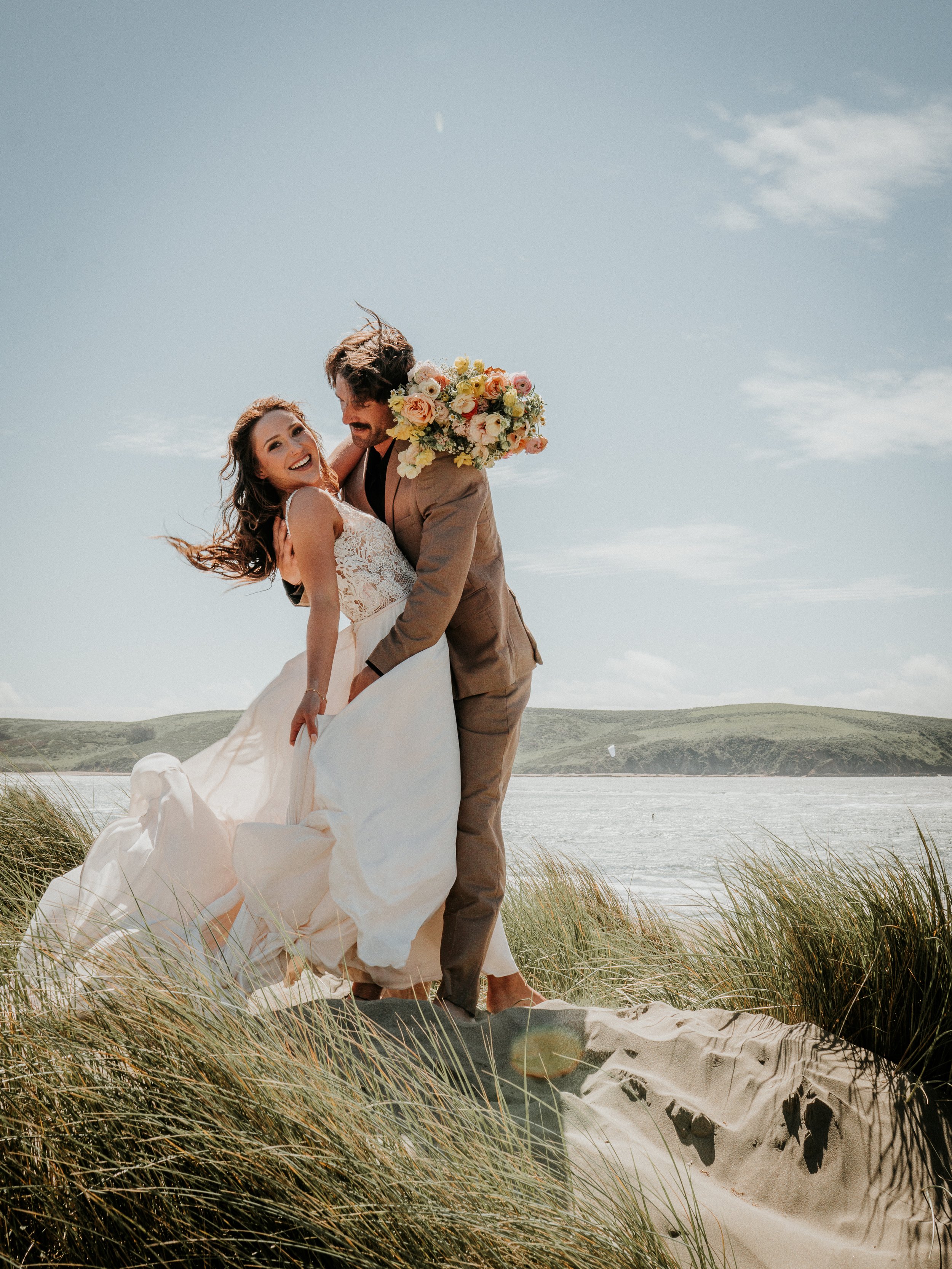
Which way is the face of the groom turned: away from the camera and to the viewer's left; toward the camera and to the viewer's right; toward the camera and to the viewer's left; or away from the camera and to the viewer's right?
toward the camera and to the viewer's left

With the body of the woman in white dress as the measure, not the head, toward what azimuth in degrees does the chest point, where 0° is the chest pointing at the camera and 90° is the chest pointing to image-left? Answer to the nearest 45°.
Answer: approximately 270°
